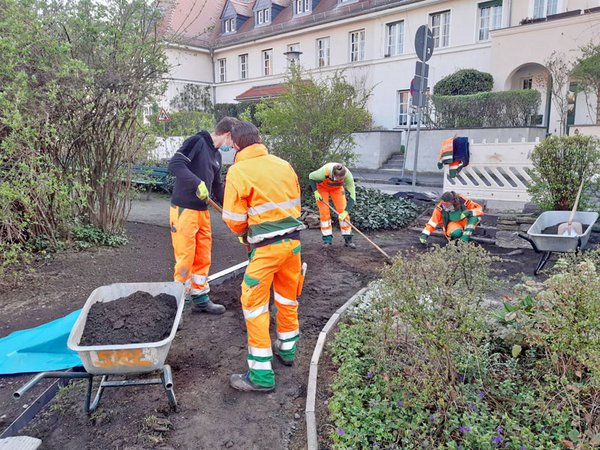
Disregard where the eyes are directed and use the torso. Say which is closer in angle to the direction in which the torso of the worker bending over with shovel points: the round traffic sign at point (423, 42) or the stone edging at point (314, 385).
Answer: the stone edging

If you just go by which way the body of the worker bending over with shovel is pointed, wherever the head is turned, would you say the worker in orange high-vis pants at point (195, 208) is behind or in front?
in front

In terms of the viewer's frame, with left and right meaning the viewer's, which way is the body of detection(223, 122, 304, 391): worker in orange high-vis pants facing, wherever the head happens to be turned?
facing away from the viewer and to the left of the viewer

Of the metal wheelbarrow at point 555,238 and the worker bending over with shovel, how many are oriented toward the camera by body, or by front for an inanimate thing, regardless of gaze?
1

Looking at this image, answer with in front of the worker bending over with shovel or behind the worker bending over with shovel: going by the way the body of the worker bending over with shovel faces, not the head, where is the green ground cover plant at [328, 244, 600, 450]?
in front

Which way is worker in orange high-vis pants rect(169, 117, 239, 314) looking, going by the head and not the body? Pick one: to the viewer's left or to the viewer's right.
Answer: to the viewer's right

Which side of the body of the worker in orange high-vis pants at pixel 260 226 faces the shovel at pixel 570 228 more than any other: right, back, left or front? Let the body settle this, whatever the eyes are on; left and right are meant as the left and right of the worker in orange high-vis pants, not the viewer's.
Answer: right

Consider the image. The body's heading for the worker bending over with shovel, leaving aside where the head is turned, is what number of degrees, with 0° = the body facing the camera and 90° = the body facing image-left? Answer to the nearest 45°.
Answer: approximately 0°
